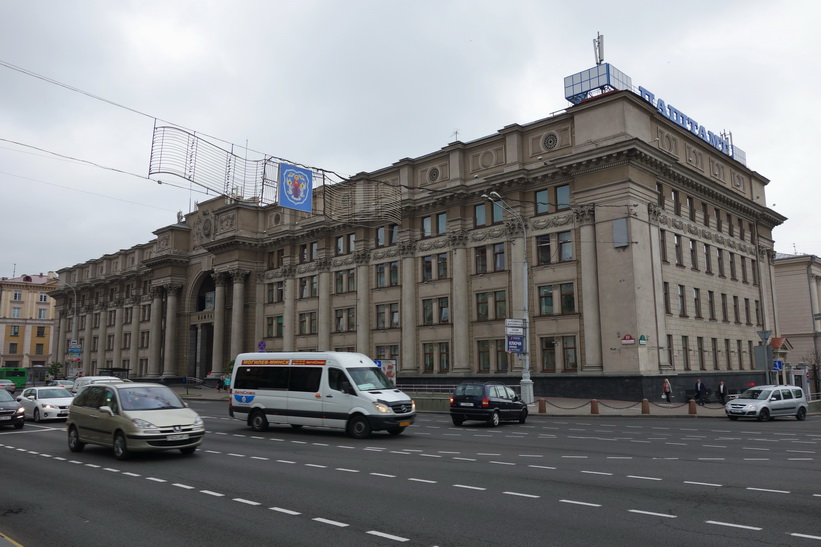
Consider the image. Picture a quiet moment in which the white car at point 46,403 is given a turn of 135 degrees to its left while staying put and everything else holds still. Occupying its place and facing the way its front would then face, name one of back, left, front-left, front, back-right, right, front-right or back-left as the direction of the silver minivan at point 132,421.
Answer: back

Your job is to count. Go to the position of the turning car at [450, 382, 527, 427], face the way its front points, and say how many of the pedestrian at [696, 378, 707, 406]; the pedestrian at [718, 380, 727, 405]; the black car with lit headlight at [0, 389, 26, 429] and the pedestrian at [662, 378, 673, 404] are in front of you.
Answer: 3

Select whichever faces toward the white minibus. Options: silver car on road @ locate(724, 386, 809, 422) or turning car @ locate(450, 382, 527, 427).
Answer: silver car on road @ locate(724, 386, 809, 422)

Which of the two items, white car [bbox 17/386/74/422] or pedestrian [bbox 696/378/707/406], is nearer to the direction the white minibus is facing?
the pedestrian

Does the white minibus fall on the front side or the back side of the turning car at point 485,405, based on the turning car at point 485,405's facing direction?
on the back side

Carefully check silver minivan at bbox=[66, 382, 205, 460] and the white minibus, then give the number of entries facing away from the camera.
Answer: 0

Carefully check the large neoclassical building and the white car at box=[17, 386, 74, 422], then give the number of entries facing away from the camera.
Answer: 0

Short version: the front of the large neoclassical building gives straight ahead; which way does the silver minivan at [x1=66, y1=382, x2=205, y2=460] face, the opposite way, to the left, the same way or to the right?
to the left

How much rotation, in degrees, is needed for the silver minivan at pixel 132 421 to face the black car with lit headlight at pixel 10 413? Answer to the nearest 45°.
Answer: approximately 135° to its left
